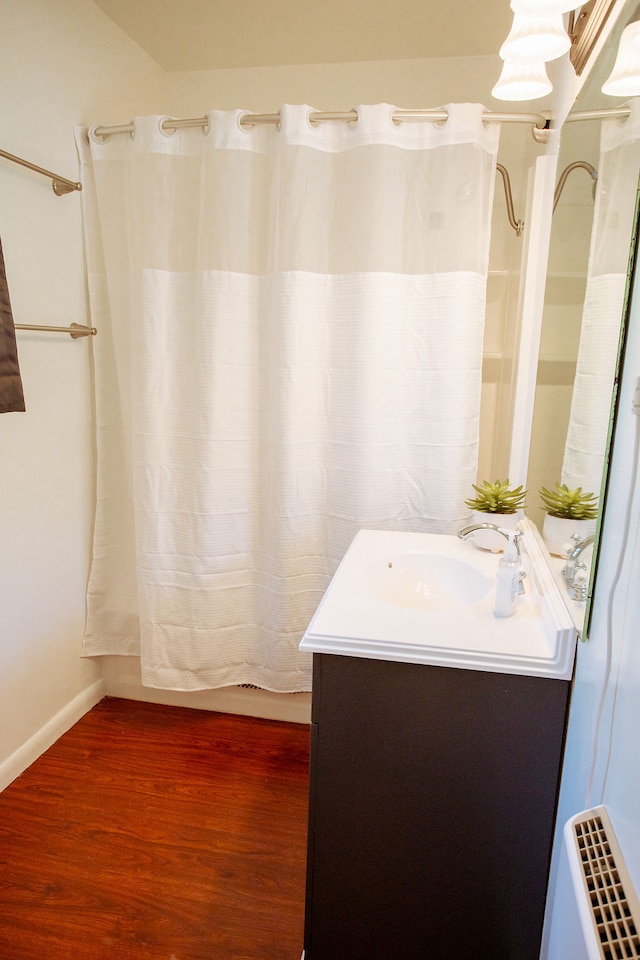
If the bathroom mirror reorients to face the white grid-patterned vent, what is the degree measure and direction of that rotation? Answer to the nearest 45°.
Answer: approximately 90° to its left

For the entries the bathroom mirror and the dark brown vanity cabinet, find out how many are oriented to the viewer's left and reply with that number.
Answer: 2

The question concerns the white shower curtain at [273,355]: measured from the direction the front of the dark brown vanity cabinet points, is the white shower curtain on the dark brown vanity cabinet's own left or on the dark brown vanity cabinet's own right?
on the dark brown vanity cabinet's own right

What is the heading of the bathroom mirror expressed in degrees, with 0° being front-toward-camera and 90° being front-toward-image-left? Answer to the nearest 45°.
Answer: approximately 90°

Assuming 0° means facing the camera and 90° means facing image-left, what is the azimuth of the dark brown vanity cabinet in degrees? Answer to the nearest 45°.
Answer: approximately 90°
